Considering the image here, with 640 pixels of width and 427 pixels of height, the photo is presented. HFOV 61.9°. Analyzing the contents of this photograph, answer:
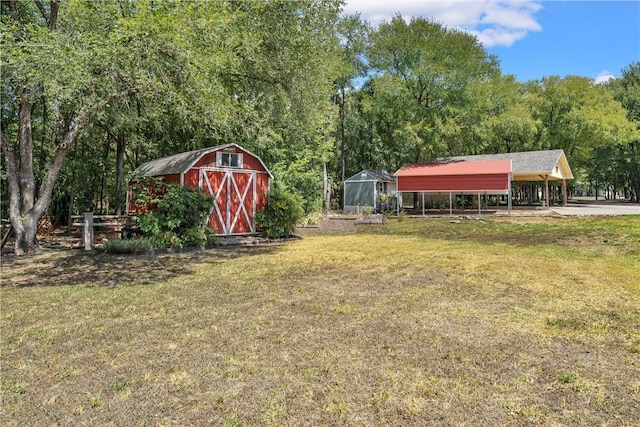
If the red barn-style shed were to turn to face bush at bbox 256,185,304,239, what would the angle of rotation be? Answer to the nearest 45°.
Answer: approximately 45° to its left

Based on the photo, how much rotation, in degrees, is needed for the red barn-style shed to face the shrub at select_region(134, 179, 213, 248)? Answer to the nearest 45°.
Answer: approximately 90° to its right

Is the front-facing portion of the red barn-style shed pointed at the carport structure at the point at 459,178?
no

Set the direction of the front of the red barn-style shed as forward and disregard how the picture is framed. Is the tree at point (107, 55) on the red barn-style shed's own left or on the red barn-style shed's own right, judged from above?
on the red barn-style shed's own right

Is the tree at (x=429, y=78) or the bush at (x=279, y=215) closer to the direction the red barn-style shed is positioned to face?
the bush

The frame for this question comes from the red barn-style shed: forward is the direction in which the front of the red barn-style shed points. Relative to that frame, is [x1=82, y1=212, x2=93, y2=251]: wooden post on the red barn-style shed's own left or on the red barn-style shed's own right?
on the red barn-style shed's own right

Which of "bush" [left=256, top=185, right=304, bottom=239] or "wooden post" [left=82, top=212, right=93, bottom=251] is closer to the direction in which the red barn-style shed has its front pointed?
the bush

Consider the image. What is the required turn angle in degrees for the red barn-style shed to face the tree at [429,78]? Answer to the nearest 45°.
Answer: approximately 90° to its left

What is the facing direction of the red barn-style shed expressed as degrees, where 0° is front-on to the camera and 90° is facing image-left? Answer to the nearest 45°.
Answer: approximately 315°

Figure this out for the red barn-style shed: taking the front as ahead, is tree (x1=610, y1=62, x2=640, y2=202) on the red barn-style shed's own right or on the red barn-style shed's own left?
on the red barn-style shed's own left
